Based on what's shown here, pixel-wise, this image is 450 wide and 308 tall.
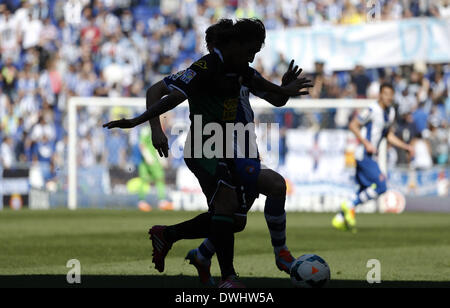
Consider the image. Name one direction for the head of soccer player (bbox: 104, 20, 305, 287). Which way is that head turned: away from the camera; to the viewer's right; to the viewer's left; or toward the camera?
to the viewer's right

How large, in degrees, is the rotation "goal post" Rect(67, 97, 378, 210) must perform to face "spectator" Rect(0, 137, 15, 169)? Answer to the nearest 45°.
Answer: approximately 90° to its right
